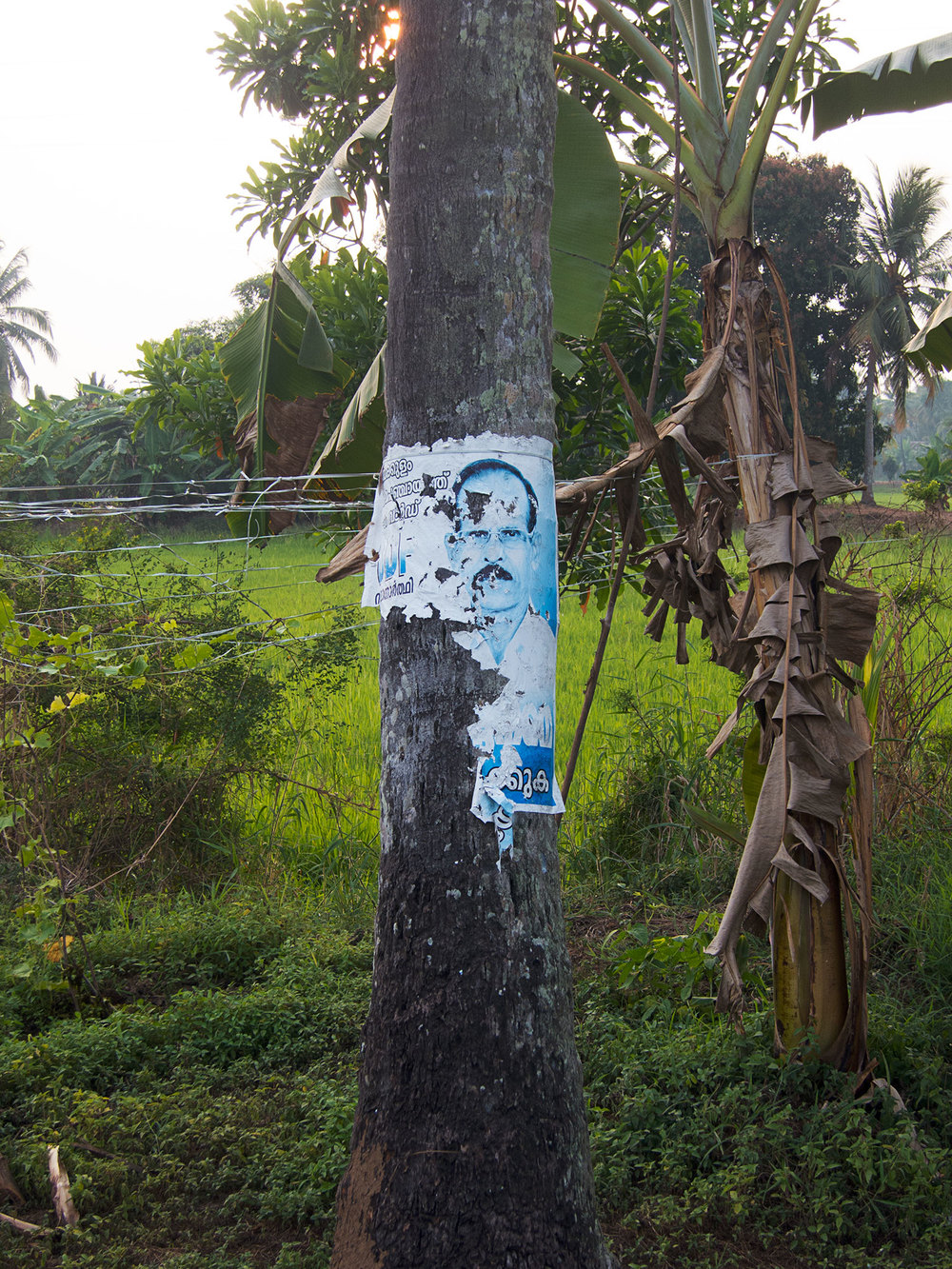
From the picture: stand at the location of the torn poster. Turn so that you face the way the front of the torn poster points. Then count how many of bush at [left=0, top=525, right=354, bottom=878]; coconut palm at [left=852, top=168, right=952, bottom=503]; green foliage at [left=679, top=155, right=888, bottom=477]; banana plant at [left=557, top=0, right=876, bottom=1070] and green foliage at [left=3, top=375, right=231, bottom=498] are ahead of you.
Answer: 0

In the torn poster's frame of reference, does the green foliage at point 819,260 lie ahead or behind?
behind

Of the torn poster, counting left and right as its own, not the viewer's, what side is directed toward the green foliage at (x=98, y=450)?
back

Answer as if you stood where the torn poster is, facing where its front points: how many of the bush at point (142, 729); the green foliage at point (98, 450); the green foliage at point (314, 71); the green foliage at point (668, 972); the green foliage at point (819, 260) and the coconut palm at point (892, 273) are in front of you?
0

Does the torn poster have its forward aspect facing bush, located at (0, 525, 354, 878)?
no

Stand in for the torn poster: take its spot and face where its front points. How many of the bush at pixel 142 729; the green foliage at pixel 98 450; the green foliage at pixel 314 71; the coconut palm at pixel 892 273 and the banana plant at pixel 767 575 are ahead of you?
0

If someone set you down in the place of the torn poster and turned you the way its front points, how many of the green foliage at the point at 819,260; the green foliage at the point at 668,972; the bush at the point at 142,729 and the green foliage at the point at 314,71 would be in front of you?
0

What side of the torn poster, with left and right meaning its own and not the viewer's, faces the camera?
front

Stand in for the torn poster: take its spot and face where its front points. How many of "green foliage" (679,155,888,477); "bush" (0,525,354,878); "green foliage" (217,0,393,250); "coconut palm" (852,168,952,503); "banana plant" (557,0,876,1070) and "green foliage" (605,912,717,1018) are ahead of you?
0

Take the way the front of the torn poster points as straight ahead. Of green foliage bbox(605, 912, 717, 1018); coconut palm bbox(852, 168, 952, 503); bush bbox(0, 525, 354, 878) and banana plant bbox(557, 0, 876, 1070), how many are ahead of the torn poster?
0

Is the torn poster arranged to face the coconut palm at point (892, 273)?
no

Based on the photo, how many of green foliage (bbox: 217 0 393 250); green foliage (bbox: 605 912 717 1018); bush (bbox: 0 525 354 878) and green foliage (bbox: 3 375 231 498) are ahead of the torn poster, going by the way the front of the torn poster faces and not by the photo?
0

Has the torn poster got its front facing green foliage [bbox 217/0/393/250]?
no

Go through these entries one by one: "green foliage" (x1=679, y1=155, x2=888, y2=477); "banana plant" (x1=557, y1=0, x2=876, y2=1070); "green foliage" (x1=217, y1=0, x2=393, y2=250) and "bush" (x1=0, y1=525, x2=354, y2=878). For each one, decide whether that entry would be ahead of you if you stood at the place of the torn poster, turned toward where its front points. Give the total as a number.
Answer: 0

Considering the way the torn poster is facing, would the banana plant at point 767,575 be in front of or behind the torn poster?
behind
